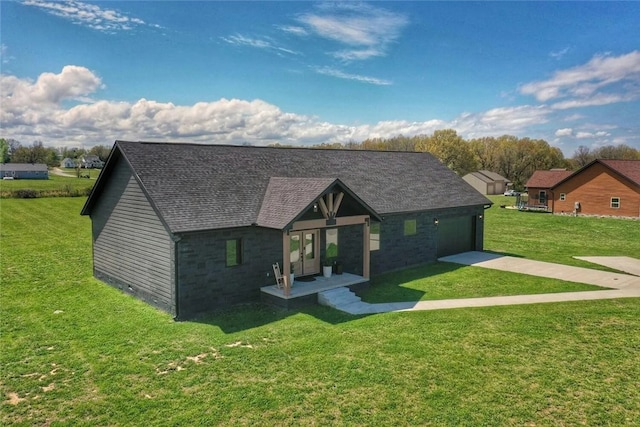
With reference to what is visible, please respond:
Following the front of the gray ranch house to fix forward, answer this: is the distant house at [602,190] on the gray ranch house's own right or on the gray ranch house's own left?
on the gray ranch house's own left

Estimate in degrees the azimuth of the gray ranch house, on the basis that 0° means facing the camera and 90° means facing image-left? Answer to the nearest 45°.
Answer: approximately 315°

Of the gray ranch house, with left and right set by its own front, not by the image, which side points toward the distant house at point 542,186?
left
